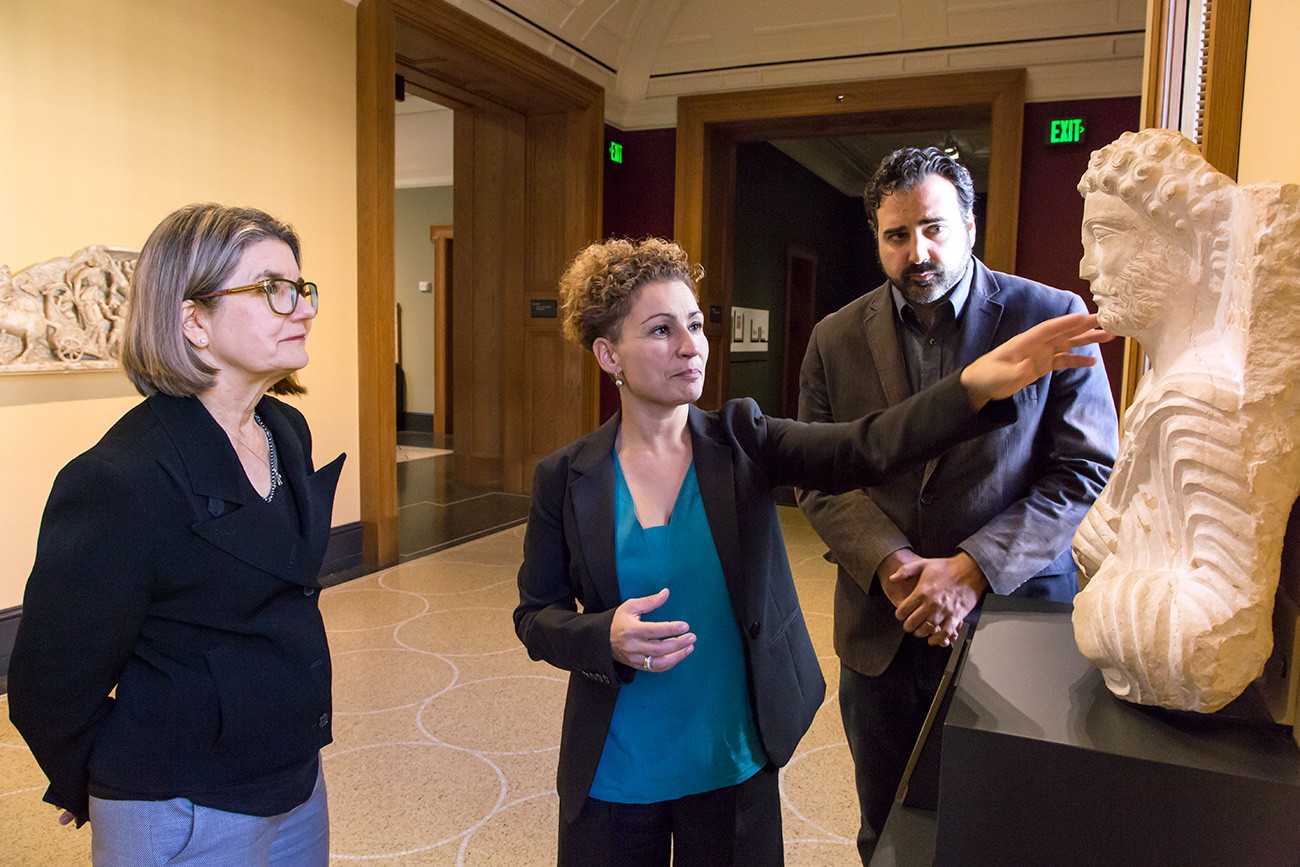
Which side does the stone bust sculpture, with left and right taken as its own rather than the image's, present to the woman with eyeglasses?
front

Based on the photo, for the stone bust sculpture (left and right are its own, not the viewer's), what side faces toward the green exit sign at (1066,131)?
right

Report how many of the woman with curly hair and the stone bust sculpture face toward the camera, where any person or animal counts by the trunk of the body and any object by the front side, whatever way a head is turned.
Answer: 1

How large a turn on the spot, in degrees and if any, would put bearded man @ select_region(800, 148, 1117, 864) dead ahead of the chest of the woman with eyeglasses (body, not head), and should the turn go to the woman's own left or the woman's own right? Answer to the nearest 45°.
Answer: approximately 45° to the woman's own left

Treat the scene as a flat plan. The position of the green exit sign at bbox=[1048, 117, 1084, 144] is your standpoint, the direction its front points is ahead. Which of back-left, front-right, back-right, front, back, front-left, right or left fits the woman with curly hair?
front

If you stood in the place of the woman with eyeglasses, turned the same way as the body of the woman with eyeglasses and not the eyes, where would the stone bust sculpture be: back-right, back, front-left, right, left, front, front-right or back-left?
front

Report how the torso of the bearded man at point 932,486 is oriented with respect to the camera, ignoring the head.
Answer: toward the camera

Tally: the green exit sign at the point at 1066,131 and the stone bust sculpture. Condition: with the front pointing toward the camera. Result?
1

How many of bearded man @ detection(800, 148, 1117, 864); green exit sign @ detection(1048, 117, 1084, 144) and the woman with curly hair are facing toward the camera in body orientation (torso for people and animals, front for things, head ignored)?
3

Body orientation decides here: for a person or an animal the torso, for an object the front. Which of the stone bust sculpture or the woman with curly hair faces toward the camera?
the woman with curly hair

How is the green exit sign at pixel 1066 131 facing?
toward the camera

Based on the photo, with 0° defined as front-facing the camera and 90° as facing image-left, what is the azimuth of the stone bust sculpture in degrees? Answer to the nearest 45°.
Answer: approximately 90°

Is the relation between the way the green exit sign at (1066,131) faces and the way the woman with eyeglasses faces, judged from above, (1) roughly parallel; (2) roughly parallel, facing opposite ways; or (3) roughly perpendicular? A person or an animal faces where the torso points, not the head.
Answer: roughly perpendicular

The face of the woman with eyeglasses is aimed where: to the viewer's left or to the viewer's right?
to the viewer's right

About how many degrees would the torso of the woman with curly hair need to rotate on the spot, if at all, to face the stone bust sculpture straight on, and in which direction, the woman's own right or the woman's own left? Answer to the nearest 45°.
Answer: approximately 45° to the woman's own left

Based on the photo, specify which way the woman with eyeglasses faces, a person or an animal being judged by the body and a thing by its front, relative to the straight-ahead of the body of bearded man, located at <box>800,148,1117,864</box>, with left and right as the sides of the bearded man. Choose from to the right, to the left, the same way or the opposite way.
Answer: to the left

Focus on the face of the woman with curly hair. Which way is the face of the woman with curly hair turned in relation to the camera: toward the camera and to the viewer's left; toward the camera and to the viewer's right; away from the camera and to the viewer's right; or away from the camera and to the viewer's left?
toward the camera and to the viewer's right

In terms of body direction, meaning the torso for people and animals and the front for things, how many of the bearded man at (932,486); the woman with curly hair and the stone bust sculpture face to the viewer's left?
1

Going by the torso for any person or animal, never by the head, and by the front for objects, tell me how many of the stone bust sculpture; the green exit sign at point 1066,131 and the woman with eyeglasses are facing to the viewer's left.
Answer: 1
